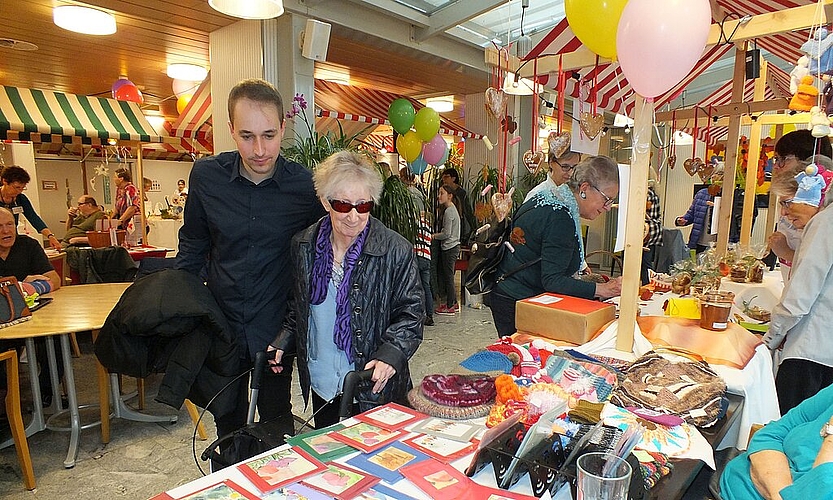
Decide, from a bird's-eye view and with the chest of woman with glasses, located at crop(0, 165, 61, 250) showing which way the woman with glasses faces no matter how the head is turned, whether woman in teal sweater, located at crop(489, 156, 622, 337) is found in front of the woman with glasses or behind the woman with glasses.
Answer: in front

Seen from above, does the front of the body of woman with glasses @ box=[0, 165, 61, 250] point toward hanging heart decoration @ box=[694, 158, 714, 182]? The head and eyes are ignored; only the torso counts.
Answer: yes

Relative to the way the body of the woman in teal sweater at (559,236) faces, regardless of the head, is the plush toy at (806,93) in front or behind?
in front

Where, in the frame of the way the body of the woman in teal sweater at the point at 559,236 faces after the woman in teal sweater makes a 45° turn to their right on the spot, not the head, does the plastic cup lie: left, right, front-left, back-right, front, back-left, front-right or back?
front-right

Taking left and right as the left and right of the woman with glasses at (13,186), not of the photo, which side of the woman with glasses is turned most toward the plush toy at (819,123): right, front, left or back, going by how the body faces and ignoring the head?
front

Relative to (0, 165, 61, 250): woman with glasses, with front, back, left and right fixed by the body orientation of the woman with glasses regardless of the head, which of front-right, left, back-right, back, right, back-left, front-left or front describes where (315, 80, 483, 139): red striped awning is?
front-left

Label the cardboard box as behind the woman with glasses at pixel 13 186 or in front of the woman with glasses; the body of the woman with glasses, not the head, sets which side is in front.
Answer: in front

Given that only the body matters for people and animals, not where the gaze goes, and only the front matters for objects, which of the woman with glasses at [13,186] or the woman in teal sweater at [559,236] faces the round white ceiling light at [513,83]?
the woman with glasses

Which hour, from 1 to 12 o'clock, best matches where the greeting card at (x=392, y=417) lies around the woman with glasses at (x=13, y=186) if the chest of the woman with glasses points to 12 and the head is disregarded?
The greeting card is roughly at 1 o'clock from the woman with glasses.

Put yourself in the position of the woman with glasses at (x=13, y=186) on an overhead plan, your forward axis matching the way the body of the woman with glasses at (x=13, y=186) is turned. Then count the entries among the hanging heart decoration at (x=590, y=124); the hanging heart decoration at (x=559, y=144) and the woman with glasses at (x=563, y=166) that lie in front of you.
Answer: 3

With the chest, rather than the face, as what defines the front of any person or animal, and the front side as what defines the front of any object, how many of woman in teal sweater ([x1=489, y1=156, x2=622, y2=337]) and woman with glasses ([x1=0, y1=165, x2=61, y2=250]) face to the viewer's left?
0

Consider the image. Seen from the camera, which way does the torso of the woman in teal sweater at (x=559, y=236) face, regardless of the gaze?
to the viewer's right

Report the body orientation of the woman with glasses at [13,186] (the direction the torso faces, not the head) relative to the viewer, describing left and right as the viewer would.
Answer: facing the viewer and to the right of the viewer

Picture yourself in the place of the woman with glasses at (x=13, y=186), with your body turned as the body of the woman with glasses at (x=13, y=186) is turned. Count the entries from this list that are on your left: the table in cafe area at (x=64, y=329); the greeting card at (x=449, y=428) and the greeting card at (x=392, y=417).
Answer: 0

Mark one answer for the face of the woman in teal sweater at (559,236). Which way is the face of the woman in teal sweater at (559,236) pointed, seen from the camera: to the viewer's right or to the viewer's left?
to the viewer's right

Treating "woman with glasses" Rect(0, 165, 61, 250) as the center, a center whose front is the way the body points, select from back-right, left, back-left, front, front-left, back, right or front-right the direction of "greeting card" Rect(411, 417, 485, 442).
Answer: front-right

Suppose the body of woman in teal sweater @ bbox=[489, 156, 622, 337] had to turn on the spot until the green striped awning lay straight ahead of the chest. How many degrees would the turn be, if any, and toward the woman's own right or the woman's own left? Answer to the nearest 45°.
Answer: approximately 180°

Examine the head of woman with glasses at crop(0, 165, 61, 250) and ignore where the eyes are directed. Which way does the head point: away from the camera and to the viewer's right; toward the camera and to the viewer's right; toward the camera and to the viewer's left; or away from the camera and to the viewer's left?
toward the camera and to the viewer's right

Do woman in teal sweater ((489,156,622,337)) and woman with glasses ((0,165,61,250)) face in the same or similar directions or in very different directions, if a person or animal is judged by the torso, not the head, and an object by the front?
same or similar directions
